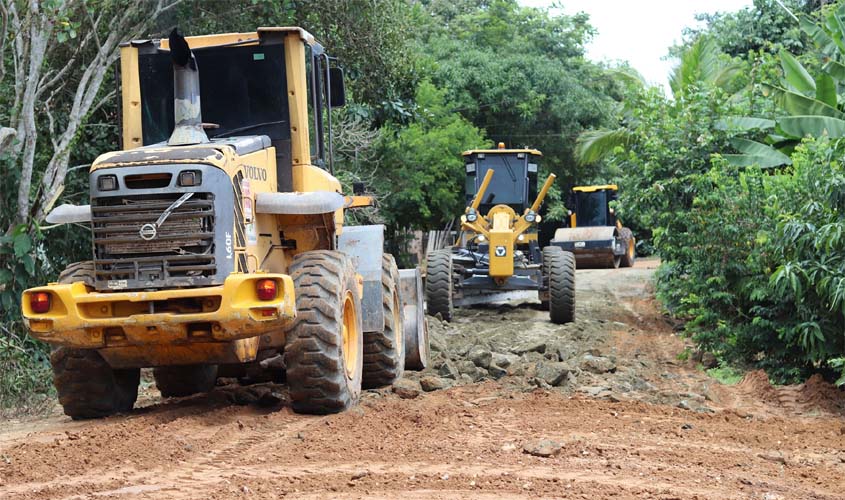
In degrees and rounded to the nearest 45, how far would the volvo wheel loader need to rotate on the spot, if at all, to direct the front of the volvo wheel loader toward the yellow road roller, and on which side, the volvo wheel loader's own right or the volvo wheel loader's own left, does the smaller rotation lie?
0° — it already faces it

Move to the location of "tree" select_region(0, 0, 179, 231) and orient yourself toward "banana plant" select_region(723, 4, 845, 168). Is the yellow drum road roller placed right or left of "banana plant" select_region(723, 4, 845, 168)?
left

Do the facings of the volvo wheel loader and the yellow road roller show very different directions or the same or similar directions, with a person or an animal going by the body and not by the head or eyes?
very different directions

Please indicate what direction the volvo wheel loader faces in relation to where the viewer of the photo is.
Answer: facing away from the viewer and to the right of the viewer

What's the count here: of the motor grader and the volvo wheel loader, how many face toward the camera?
1

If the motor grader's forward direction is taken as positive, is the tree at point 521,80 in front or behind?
behind

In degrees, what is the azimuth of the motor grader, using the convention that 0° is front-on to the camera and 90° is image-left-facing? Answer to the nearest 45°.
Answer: approximately 0°

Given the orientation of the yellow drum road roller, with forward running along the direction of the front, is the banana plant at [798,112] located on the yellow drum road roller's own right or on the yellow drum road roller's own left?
on the yellow drum road roller's own left

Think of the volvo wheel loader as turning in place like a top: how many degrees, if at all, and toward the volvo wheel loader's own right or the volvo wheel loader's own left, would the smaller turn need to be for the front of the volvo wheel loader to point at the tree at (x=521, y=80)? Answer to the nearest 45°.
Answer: approximately 45° to the volvo wheel loader's own left
